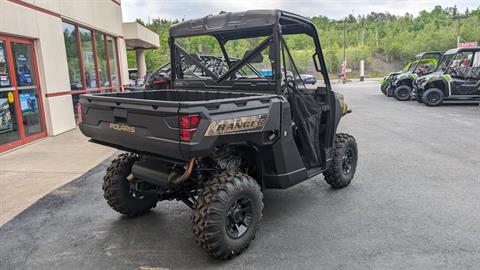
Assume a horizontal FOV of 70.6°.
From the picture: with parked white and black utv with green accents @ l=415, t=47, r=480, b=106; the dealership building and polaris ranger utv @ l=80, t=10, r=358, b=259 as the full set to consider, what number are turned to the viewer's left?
1

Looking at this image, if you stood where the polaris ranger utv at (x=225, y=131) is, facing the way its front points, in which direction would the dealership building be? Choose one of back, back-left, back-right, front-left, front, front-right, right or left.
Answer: left

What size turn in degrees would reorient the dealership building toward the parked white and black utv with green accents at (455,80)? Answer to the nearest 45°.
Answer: approximately 45° to its left

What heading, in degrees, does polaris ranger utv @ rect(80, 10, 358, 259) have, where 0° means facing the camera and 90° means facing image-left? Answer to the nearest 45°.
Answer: approximately 225°

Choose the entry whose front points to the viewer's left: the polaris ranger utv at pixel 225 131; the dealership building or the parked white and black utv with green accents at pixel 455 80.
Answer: the parked white and black utv with green accents at pixel 455 80

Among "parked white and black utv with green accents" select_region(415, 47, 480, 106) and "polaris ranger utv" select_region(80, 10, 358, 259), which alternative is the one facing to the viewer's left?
"parked white and black utv with green accents" select_region(415, 47, 480, 106)

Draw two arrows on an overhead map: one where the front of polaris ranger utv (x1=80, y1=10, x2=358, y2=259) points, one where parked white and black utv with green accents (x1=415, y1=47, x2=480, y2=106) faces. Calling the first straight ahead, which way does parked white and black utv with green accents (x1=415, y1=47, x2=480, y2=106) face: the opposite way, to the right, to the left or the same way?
to the left

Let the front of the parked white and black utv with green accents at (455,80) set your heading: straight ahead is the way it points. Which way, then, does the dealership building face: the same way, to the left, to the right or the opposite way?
the opposite way

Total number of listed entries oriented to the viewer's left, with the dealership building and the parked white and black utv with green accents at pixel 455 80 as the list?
1

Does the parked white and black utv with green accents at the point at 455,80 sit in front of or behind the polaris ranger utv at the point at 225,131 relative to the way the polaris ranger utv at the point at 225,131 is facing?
in front

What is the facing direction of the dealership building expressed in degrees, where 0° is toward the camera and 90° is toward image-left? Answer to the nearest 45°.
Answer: approximately 315°

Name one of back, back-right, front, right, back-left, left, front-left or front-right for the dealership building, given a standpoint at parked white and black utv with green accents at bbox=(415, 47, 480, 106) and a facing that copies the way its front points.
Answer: front-left

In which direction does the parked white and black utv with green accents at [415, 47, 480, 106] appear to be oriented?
to the viewer's left
